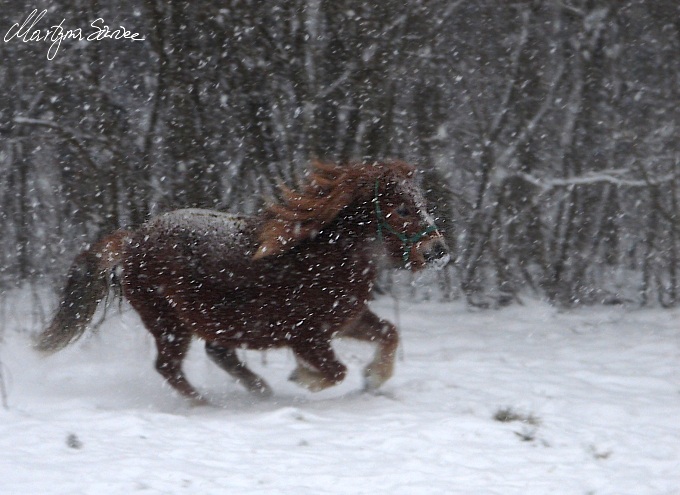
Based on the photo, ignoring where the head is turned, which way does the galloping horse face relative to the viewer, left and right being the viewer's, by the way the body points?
facing to the right of the viewer
